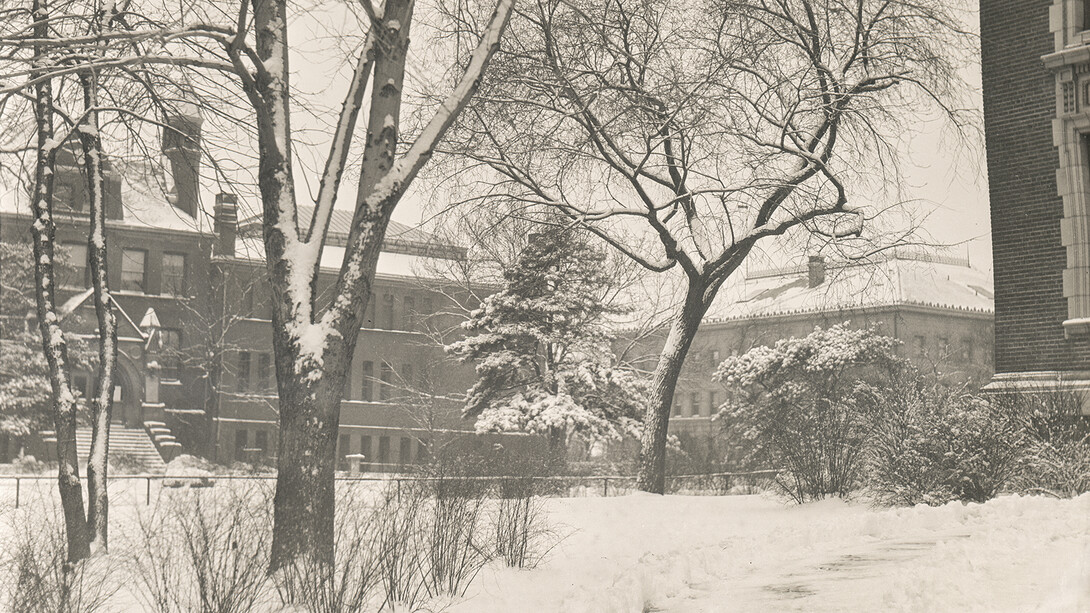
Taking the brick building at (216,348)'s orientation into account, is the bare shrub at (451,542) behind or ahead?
ahead

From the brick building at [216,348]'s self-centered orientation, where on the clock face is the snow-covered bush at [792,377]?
The snow-covered bush is roughly at 10 o'clock from the brick building.

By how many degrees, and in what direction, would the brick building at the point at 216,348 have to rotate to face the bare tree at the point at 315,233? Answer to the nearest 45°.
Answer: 0° — it already faces it

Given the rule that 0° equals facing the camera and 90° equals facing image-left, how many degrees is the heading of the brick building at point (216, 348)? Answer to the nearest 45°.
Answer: approximately 0°

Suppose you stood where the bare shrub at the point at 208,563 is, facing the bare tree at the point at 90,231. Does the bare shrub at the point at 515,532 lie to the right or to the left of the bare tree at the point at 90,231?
right

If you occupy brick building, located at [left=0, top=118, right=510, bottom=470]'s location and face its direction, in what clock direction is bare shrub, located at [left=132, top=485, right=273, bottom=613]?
The bare shrub is roughly at 12 o'clock from the brick building.

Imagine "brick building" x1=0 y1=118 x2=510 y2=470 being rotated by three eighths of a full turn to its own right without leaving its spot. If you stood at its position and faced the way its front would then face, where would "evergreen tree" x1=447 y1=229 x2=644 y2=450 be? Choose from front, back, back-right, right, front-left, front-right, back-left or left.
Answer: back

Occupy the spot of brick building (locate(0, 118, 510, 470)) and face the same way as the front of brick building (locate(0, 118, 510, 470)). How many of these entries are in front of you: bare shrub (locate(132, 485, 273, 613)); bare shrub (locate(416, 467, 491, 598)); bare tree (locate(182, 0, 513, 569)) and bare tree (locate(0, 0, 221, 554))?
4
